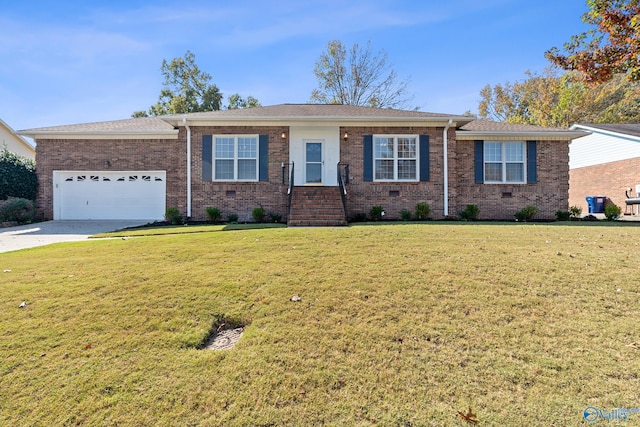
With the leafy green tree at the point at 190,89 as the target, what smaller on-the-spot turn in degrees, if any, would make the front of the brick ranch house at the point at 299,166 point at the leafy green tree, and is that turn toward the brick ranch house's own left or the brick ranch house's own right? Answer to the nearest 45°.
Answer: approximately 135° to the brick ranch house's own right

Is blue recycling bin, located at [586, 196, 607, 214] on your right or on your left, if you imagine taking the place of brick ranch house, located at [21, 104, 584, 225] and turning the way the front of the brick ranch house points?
on your left

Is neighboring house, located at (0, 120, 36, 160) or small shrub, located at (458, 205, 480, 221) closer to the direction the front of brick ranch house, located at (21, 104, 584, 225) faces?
the small shrub

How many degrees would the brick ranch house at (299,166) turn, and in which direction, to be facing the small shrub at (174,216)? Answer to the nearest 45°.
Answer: approximately 90° to its right

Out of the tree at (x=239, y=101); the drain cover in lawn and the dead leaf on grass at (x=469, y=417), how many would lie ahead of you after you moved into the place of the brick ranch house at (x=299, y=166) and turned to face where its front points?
2

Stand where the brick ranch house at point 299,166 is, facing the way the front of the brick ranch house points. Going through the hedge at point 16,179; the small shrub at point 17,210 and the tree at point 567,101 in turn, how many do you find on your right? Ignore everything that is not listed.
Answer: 2

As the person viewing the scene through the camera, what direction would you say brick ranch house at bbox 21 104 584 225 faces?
facing the viewer

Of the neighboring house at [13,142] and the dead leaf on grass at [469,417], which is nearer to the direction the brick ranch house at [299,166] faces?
the dead leaf on grass

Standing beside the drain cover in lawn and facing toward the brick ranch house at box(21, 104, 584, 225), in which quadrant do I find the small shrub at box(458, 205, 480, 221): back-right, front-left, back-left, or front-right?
front-right
